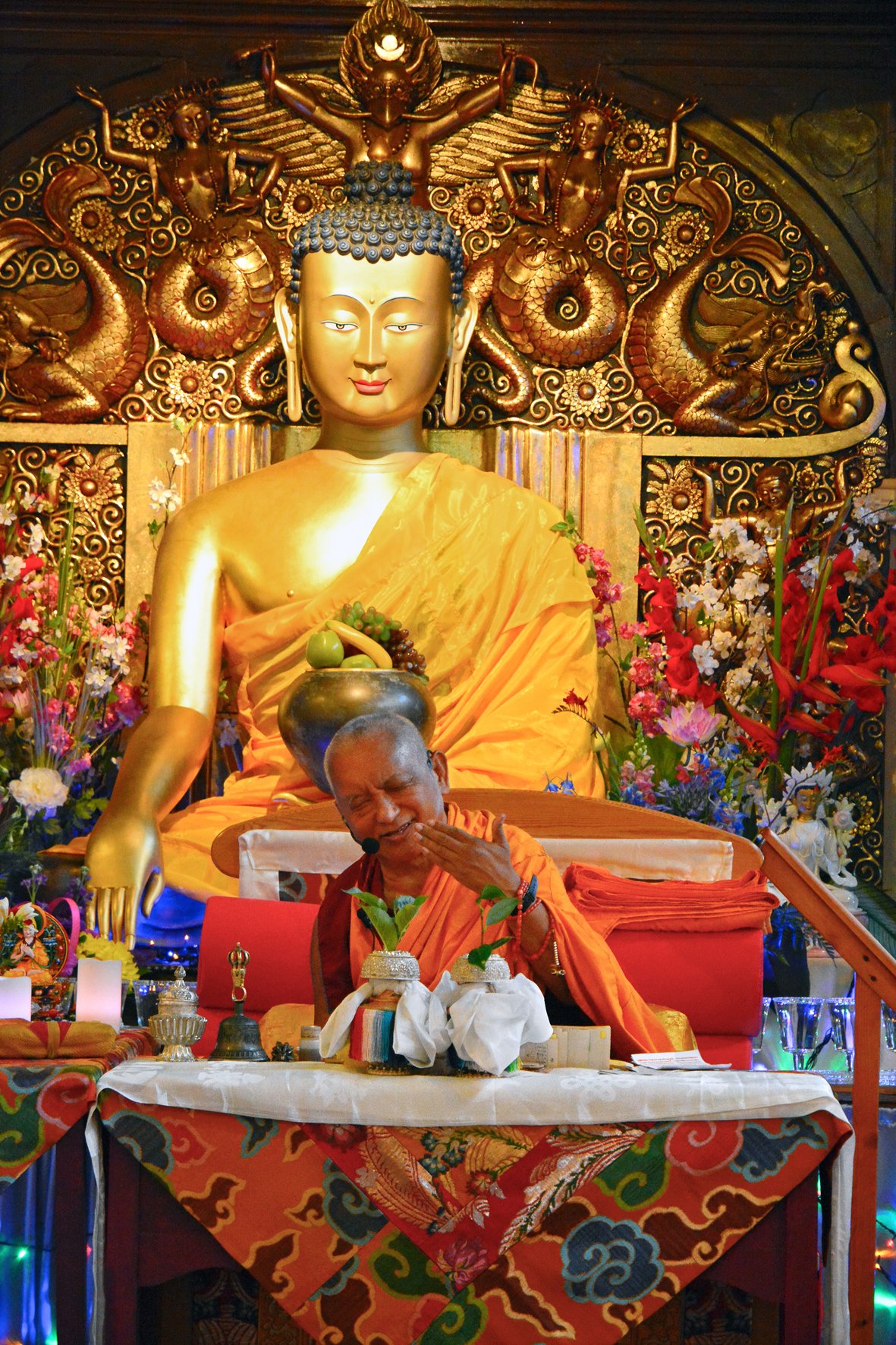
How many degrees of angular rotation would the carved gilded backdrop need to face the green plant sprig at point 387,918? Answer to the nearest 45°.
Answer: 0° — it already faces it

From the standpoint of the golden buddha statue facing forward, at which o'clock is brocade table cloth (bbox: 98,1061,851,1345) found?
The brocade table cloth is roughly at 12 o'clock from the golden buddha statue.

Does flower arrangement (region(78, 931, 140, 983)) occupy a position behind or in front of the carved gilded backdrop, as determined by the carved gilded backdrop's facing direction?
in front

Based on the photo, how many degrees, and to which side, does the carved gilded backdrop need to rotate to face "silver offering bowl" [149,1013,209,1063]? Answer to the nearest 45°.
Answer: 0° — it already faces it

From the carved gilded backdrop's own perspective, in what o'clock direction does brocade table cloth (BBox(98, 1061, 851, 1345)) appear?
The brocade table cloth is roughly at 12 o'clock from the carved gilded backdrop.

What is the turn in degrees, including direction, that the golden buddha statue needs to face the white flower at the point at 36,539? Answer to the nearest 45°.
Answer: approximately 90° to its right

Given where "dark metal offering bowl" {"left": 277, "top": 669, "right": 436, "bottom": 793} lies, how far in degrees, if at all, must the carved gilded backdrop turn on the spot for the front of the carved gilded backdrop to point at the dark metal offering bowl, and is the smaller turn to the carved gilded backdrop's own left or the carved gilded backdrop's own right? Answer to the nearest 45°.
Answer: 0° — it already faces it

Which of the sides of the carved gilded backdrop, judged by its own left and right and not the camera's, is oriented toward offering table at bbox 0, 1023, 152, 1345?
front

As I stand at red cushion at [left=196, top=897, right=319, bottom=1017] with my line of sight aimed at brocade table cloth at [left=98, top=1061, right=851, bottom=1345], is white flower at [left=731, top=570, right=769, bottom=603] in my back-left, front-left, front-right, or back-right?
back-left

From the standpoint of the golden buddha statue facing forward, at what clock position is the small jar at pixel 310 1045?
The small jar is roughly at 12 o'clock from the golden buddha statue.

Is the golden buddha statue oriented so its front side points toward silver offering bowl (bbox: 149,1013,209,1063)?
yes

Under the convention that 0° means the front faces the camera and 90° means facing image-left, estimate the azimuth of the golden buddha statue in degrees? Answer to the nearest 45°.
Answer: approximately 0°

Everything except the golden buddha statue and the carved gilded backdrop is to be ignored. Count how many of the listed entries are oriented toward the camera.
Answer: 2

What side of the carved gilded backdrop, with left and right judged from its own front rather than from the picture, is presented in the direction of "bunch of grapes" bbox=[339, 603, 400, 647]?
front

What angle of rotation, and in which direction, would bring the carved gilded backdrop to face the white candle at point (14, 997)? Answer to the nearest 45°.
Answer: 0° — it already faces it
